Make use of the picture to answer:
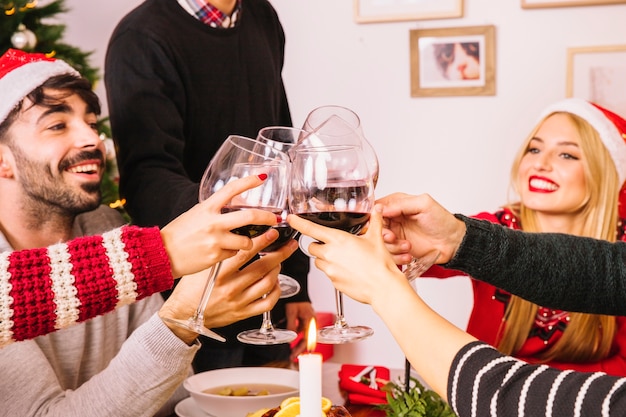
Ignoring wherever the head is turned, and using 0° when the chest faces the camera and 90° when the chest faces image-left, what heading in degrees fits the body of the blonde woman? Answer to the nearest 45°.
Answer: approximately 45°

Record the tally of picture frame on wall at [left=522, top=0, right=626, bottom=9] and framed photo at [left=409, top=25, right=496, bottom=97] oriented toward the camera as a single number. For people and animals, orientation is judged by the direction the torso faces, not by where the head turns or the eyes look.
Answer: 2

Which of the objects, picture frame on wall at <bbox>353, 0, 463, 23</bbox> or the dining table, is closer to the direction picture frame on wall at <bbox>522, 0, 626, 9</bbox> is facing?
the dining table

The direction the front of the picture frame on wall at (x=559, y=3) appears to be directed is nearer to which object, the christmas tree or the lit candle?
the lit candle

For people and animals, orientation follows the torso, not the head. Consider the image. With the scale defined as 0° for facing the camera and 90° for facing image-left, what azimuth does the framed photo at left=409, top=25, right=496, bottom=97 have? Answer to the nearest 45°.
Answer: approximately 0°

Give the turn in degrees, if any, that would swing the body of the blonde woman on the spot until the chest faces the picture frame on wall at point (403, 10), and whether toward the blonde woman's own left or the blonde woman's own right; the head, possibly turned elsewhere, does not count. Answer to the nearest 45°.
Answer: approximately 90° to the blonde woman's own right

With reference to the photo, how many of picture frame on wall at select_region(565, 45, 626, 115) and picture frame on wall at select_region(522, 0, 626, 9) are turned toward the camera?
2

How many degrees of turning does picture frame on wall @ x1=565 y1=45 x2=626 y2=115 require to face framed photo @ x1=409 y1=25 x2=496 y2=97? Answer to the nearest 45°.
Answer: approximately 90° to its right

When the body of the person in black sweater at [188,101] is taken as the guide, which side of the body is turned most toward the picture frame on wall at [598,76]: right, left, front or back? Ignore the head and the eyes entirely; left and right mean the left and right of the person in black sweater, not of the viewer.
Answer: left
